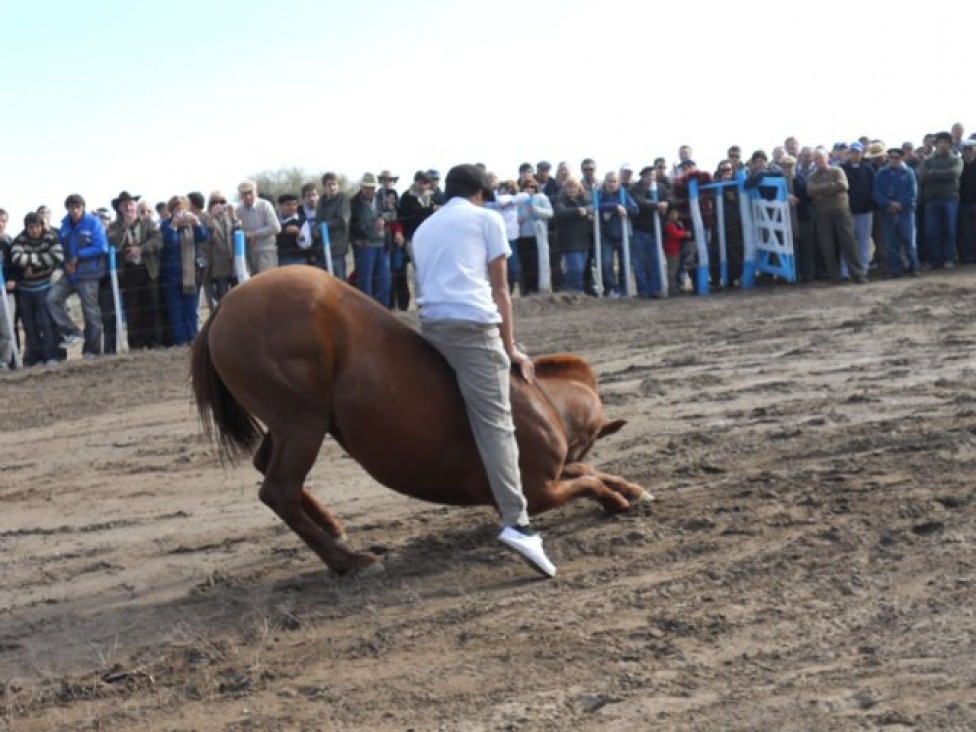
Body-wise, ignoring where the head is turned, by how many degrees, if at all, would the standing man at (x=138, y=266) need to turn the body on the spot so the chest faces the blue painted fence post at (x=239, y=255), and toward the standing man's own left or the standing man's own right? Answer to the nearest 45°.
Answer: approximately 90° to the standing man's own left

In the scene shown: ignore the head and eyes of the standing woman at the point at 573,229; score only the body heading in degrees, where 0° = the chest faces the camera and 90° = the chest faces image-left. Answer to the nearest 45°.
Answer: approximately 0°

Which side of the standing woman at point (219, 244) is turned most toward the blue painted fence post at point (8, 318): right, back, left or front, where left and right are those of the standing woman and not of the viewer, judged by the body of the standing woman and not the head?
right

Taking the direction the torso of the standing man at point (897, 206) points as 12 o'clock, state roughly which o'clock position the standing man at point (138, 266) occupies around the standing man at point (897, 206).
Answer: the standing man at point (138, 266) is roughly at 2 o'clock from the standing man at point (897, 206).

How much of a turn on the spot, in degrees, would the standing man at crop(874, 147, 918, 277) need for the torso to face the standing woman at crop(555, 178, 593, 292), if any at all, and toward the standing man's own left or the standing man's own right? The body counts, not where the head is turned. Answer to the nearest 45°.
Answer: approximately 90° to the standing man's own right

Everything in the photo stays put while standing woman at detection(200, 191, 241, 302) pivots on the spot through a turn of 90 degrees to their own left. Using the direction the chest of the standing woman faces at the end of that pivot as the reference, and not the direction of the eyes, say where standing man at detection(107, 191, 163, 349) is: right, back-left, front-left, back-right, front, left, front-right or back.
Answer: back

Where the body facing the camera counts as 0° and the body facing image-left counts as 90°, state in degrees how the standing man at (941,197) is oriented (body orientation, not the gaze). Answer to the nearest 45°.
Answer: approximately 0°

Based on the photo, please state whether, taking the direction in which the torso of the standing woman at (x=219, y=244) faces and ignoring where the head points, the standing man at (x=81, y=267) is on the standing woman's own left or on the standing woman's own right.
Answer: on the standing woman's own right

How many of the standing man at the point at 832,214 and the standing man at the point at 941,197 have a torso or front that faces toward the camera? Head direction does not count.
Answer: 2
